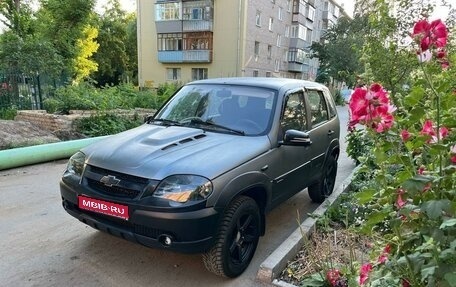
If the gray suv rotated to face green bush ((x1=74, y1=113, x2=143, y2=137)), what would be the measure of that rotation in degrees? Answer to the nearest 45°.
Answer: approximately 90° to its right

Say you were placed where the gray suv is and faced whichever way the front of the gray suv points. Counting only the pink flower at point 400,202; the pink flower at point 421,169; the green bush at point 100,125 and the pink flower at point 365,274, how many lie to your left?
3

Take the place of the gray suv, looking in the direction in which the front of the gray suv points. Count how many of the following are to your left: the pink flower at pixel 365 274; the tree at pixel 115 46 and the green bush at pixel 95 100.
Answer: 1

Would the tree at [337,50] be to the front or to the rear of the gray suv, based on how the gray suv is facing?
to the rear

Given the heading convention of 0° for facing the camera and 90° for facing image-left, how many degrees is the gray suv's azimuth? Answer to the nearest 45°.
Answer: approximately 45°

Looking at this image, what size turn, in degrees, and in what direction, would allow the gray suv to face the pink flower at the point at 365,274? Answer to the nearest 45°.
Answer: approximately 90° to its left

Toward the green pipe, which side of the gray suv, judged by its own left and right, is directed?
right

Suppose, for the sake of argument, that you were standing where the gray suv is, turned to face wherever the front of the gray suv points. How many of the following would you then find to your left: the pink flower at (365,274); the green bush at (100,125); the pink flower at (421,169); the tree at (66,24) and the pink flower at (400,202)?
3

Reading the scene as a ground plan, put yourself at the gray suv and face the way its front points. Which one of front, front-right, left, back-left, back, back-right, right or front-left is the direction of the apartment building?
back-right

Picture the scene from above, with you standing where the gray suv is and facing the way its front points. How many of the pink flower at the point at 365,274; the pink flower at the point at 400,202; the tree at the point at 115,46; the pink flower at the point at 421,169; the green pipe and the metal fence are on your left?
3

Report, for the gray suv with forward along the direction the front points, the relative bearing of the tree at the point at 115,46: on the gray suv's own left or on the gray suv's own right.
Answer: on the gray suv's own right

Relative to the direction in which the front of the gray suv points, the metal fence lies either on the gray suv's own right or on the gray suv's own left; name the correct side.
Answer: on the gray suv's own right

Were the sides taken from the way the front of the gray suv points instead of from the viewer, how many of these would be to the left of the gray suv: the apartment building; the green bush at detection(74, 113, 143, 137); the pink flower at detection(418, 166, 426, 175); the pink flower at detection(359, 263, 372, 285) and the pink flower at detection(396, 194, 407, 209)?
3

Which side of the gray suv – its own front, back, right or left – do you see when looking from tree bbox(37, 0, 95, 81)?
right

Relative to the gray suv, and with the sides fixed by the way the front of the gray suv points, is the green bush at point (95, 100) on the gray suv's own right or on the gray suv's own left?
on the gray suv's own right

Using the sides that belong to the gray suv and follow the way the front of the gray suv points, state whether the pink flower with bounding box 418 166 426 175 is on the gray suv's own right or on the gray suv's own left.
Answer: on the gray suv's own left
